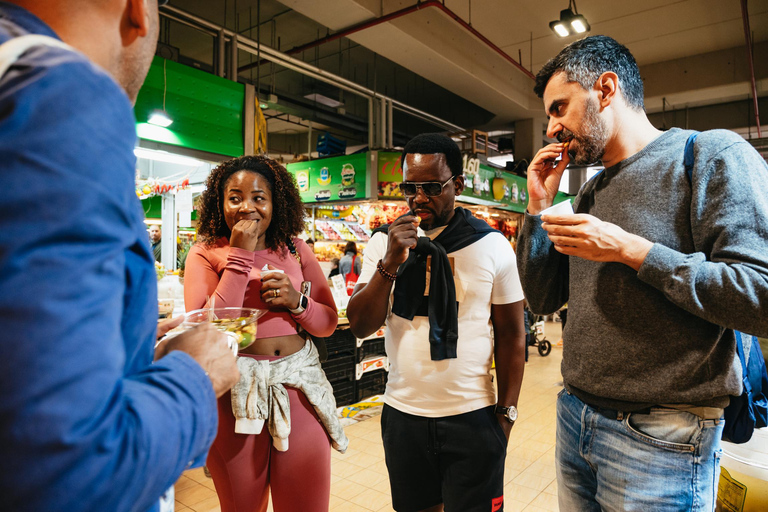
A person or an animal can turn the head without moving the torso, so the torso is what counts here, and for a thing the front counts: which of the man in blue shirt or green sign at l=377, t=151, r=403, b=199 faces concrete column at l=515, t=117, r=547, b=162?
the man in blue shirt

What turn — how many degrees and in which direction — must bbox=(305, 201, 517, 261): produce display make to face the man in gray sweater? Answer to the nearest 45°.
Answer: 0° — it already faces them

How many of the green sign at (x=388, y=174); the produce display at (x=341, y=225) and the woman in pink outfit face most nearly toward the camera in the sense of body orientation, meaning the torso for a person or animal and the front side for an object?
3

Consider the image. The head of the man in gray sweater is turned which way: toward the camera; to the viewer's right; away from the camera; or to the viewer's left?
to the viewer's left

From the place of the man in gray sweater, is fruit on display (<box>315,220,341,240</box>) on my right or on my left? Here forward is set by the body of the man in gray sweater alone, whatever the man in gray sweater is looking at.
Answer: on my right

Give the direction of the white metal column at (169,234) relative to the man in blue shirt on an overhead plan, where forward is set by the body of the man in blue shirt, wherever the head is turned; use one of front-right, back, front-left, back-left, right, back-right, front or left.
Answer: front-left

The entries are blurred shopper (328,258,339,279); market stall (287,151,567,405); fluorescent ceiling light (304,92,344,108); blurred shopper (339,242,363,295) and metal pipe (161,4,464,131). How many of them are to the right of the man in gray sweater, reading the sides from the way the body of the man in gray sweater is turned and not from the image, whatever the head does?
5

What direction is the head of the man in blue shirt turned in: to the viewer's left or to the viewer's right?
to the viewer's right

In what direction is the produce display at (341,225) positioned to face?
toward the camera

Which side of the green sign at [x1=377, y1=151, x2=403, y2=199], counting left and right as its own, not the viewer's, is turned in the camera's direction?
front

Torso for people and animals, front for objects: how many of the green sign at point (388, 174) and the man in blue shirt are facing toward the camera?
1

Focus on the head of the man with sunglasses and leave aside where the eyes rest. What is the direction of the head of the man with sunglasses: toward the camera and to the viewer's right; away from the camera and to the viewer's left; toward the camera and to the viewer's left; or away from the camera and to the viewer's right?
toward the camera and to the viewer's left

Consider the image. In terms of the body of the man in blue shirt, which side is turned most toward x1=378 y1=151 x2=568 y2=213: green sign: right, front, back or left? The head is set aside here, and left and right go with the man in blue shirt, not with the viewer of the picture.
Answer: front

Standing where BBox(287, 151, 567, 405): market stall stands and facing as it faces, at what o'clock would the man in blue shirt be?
The man in blue shirt is roughly at 12 o'clock from the market stall.

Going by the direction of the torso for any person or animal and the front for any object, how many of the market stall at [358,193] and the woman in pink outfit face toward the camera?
2

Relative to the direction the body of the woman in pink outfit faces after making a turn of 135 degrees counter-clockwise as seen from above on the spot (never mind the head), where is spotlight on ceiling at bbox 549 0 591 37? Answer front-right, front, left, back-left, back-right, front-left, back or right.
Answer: front
